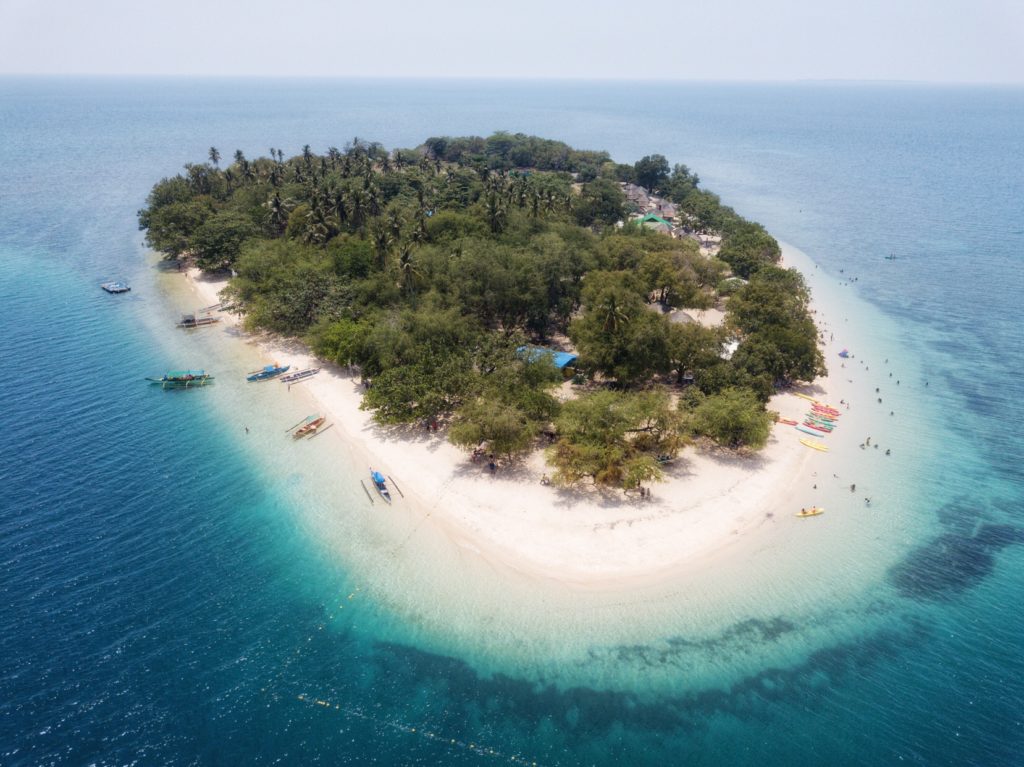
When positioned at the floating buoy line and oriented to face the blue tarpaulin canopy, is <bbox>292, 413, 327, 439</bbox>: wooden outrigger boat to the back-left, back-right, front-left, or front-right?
front-left

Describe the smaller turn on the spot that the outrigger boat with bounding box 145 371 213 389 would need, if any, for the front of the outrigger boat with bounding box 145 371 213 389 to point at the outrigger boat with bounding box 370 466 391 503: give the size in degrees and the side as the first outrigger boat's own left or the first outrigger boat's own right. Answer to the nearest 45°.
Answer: approximately 90° to the first outrigger boat's own left

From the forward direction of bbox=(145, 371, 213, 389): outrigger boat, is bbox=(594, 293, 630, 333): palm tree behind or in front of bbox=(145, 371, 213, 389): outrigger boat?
behind

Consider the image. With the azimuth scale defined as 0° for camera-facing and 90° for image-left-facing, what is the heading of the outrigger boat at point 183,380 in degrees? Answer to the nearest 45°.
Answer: approximately 90°

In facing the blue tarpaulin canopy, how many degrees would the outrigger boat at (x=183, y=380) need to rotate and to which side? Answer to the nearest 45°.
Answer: approximately 135° to its left

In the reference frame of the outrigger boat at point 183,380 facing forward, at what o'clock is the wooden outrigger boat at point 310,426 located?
The wooden outrigger boat is roughly at 8 o'clock from the outrigger boat.

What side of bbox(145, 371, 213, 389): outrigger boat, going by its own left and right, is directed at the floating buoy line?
left

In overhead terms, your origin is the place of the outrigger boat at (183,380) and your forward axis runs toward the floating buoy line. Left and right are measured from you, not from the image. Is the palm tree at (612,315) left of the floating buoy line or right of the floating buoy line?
left

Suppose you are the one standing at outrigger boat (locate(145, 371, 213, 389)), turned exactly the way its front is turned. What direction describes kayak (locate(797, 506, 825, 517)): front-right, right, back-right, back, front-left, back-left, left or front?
back-left

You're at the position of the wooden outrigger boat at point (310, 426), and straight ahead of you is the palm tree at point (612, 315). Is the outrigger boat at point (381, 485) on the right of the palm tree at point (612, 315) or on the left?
right
